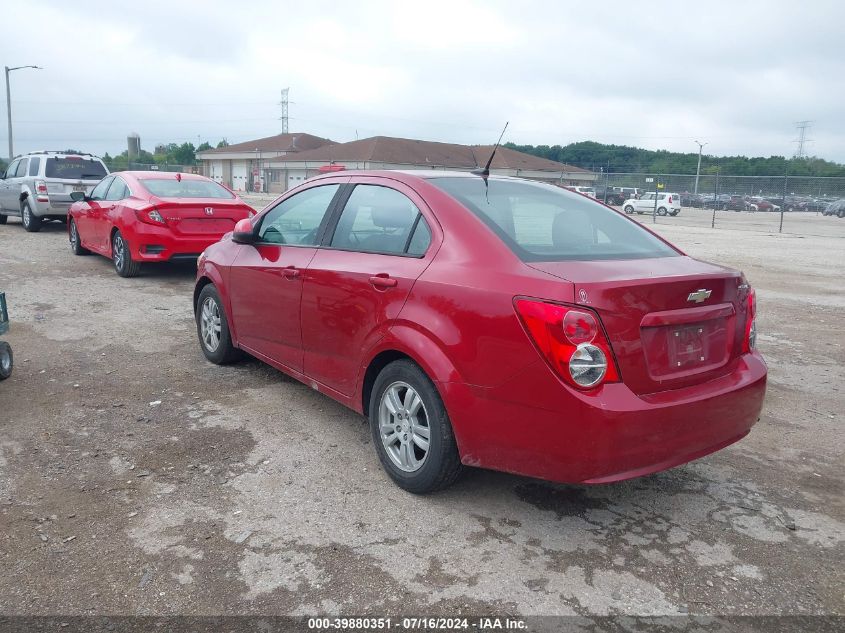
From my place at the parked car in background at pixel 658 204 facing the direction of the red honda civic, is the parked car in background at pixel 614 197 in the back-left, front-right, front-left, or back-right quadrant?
back-right

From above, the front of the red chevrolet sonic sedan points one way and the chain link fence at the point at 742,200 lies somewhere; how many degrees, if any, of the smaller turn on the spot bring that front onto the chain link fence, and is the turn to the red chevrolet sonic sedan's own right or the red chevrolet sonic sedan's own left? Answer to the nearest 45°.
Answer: approximately 45° to the red chevrolet sonic sedan's own right

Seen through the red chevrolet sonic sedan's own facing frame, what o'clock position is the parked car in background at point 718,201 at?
The parked car in background is roughly at 2 o'clock from the red chevrolet sonic sedan.

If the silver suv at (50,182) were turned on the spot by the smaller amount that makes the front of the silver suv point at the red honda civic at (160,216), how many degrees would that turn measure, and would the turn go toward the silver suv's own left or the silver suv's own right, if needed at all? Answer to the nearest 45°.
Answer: approximately 135° to the silver suv's own left

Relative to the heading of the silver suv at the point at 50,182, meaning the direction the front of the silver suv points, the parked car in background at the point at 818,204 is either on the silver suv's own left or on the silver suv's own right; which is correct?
on the silver suv's own right

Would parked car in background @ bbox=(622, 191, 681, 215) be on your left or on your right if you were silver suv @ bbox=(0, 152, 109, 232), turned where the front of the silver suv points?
on your right

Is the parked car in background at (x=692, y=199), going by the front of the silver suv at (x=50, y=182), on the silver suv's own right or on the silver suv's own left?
on the silver suv's own right

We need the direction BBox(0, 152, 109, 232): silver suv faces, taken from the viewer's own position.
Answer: facing away from the viewer and to the left of the viewer

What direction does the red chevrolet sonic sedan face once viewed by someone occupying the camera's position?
facing away from the viewer and to the left of the viewer

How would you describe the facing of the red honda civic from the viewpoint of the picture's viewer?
facing away from the viewer and to the left of the viewer

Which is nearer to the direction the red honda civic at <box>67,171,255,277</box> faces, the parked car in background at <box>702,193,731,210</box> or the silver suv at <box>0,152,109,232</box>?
the silver suv
